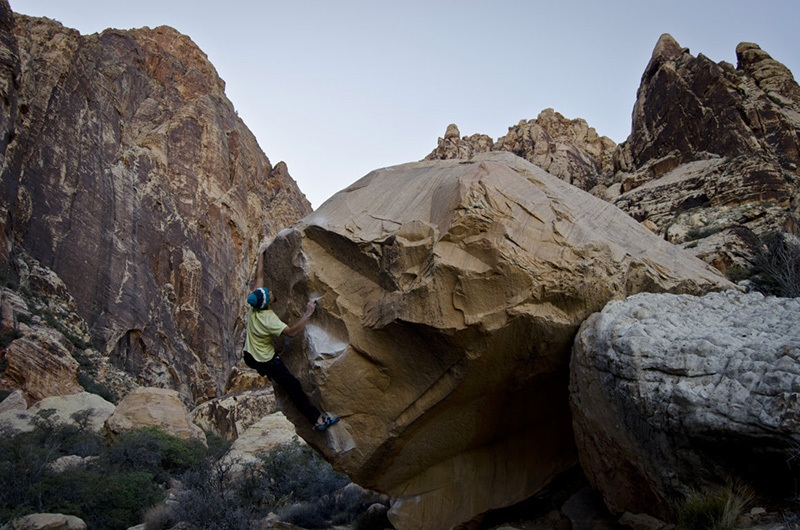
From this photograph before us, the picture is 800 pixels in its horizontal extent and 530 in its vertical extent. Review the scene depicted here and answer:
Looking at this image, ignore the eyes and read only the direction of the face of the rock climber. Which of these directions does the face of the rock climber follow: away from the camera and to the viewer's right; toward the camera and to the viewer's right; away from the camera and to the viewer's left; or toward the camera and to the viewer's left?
away from the camera and to the viewer's right

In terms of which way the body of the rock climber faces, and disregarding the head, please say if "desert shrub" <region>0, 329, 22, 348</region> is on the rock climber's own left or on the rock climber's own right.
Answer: on the rock climber's own left

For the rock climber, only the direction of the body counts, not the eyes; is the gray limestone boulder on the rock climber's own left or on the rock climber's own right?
on the rock climber's own right

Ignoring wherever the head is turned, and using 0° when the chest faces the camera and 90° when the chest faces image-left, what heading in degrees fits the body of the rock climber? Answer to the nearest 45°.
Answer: approximately 225°
